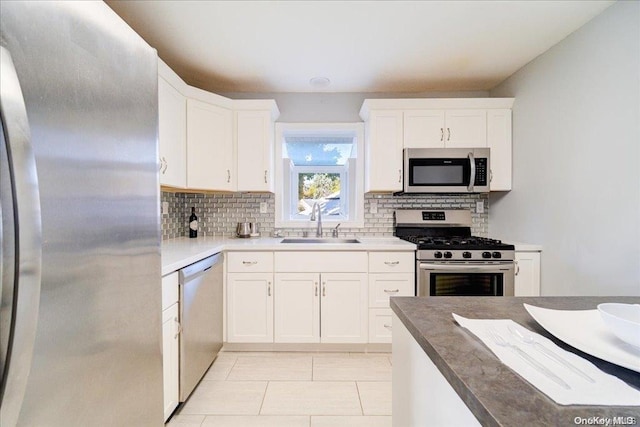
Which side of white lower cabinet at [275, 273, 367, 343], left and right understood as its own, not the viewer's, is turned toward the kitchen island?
front

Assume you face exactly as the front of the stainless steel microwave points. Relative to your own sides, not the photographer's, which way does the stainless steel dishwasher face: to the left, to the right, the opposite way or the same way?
to the left

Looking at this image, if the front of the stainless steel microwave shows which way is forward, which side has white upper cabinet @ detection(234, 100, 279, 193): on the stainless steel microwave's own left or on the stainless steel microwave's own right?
on the stainless steel microwave's own right

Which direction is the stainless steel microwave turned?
toward the camera

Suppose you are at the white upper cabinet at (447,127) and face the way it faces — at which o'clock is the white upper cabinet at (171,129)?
the white upper cabinet at (171,129) is roughly at 2 o'clock from the white upper cabinet at (447,127).

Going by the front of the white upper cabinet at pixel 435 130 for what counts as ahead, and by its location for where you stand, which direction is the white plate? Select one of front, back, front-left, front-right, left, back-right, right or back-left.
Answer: front

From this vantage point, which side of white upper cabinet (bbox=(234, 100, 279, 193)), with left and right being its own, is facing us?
front

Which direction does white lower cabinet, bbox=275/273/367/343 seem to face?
toward the camera

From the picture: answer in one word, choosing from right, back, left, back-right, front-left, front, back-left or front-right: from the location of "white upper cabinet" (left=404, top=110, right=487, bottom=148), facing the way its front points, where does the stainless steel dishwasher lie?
front-right

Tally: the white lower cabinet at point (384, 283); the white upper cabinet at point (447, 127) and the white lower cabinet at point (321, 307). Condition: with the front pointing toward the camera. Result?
3

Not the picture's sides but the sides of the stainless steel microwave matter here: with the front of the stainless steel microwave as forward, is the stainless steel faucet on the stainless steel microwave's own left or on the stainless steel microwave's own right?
on the stainless steel microwave's own right

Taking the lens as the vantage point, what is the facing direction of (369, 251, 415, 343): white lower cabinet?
facing the viewer

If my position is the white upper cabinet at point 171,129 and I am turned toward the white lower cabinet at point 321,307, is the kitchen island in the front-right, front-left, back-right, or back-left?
front-right

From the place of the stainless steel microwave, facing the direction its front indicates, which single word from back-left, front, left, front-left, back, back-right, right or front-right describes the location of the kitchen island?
front
